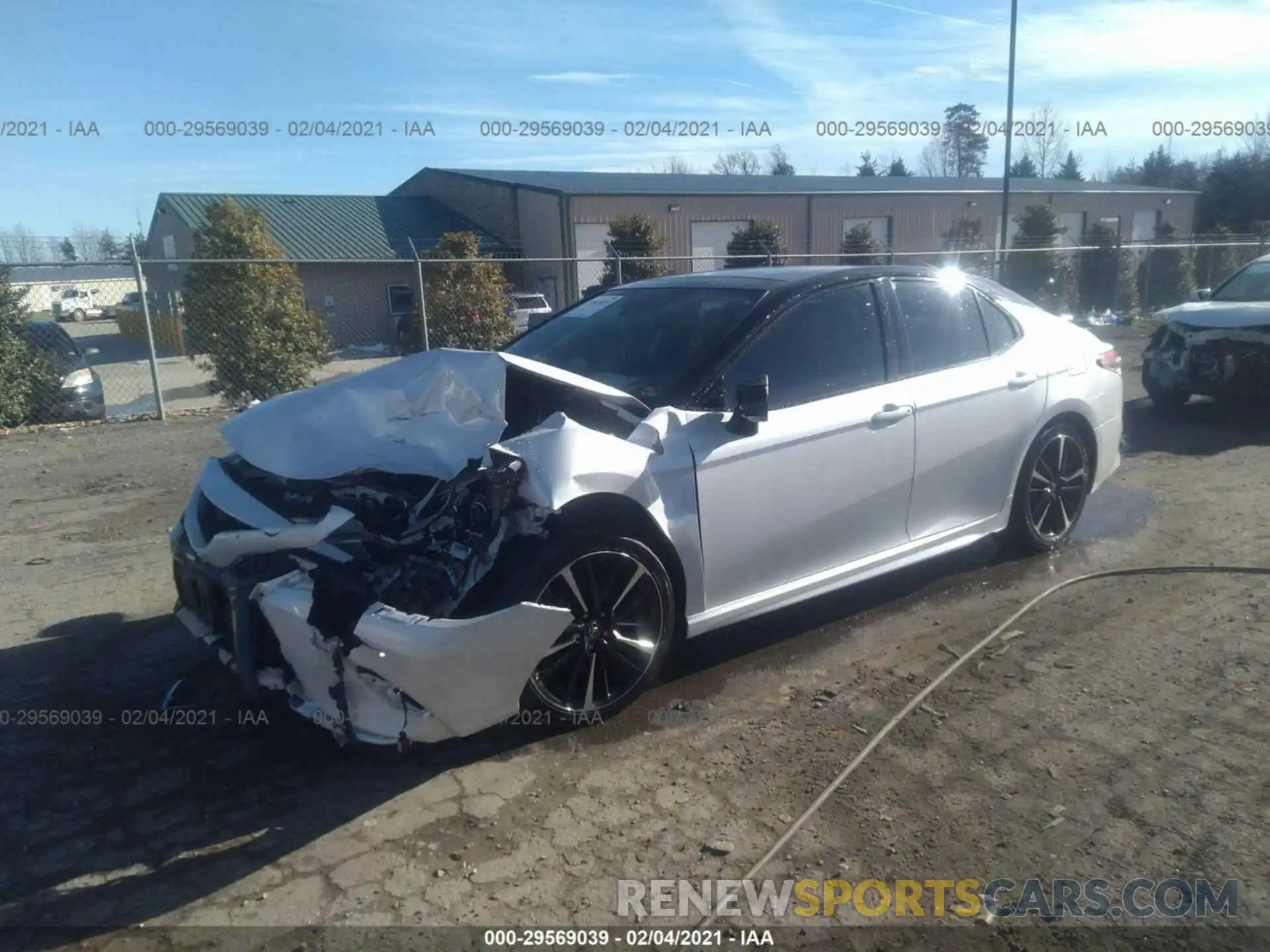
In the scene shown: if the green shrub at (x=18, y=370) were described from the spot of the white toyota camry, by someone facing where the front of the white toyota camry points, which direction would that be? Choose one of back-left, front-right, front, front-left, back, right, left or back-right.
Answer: right

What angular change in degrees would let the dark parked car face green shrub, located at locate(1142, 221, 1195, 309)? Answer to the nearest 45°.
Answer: approximately 90° to its left

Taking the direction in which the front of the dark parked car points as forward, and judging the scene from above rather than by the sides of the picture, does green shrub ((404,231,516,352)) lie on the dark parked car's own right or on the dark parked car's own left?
on the dark parked car's own left

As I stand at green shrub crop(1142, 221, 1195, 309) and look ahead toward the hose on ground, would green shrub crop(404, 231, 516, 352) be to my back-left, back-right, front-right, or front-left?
front-right

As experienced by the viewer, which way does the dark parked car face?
facing the viewer

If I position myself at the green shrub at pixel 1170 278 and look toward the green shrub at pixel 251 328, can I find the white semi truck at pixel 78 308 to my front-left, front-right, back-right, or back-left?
front-right

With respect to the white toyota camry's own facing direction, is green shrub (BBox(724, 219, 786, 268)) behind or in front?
behind

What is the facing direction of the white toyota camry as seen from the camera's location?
facing the viewer and to the left of the viewer

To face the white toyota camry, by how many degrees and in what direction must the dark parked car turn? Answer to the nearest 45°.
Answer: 0° — it already faces it
